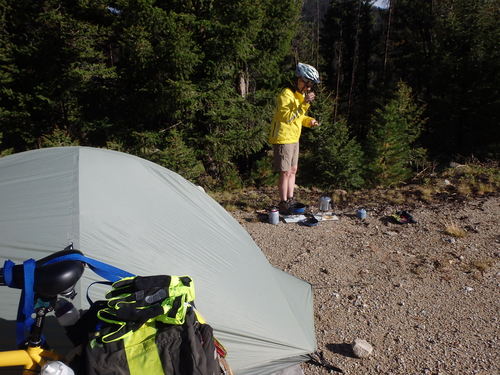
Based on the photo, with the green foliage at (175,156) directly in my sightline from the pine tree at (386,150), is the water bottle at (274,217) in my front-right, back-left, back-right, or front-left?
front-left

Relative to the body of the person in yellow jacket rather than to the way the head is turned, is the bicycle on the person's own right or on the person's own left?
on the person's own right

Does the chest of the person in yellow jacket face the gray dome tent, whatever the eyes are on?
no

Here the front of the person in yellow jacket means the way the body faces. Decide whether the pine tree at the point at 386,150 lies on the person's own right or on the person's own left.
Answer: on the person's own left

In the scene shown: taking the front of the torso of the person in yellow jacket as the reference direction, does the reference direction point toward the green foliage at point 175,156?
no

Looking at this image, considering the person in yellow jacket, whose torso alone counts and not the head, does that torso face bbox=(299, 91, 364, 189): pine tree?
no
